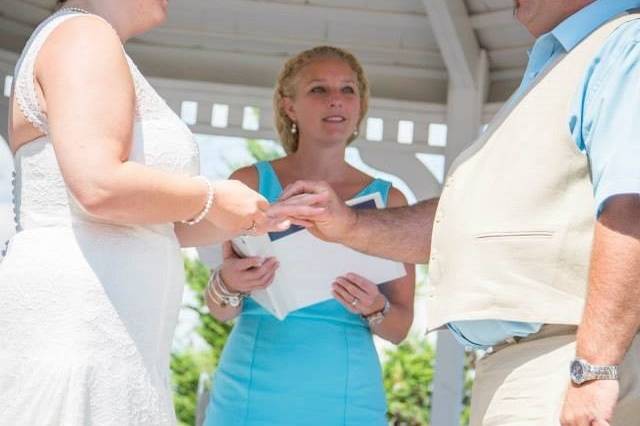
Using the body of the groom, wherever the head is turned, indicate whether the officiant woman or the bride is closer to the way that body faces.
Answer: the bride

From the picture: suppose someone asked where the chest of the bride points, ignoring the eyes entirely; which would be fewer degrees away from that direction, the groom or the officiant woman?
the groom

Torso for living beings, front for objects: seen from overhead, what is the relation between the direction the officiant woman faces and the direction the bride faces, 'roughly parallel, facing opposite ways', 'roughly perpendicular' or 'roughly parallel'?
roughly perpendicular

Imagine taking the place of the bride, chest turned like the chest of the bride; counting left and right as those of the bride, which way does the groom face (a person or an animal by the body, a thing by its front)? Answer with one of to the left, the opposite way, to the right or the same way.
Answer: the opposite way

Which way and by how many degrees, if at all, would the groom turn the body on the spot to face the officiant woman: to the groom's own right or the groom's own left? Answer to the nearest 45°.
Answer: approximately 45° to the groom's own right

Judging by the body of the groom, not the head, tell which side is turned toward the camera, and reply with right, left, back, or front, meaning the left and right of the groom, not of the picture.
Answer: left

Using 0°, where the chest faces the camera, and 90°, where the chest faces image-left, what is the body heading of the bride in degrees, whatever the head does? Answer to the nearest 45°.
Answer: approximately 270°

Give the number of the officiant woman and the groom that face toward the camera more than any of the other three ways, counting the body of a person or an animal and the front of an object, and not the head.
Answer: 1

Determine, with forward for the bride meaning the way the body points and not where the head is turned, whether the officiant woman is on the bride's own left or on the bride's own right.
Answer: on the bride's own left
